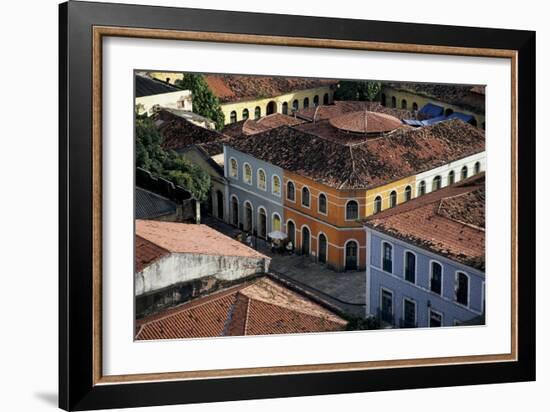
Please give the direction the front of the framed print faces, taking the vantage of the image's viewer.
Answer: facing the viewer and to the right of the viewer
